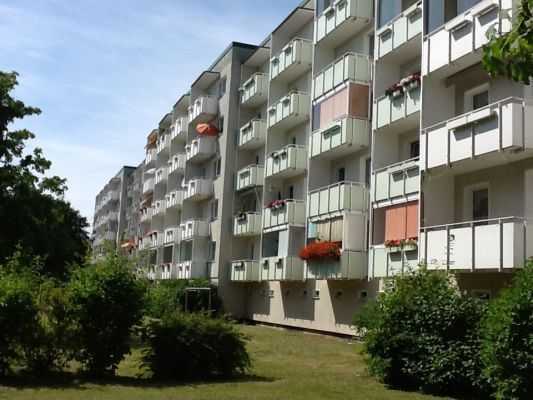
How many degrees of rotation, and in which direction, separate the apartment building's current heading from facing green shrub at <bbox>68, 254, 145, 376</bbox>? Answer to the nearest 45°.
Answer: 0° — it already faces it

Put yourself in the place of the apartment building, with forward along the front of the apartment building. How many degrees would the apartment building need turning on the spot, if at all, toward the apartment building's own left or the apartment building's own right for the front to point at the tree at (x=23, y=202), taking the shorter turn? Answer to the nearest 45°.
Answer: approximately 45° to the apartment building's own right

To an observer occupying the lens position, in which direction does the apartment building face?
facing the viewer and to the left of the viewer

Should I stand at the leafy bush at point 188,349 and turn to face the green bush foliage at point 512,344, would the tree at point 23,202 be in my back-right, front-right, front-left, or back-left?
back-left

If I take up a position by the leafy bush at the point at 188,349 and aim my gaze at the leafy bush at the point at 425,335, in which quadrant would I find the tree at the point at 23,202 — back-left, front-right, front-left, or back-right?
back-left

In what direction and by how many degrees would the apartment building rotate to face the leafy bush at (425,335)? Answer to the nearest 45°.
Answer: approximately 45° to its left

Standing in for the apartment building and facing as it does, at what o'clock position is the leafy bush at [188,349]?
The leafy bush is roughly at 11 o'clock from the apartment building.
